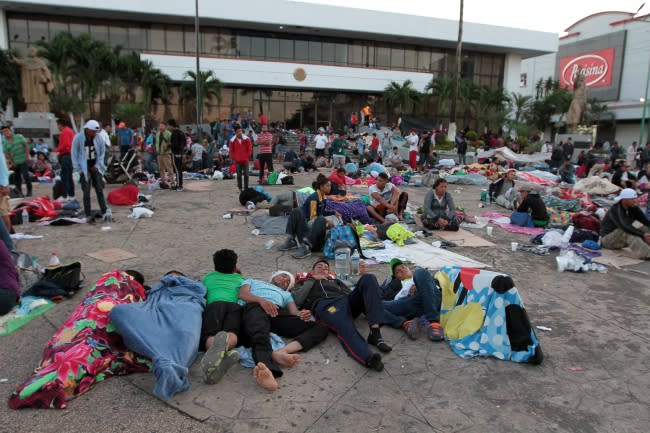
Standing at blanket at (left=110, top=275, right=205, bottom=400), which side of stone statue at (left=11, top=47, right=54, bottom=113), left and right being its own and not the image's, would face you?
front

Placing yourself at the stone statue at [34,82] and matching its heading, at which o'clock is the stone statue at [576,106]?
the stone statue at [576,106] is roughly at 9 o'clock from the stone statue at [34,82].

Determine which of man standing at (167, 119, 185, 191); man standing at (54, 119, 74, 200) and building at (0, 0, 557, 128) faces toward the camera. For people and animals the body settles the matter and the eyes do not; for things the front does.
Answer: the building

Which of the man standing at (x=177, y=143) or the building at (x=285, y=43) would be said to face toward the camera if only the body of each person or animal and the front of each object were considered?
the building

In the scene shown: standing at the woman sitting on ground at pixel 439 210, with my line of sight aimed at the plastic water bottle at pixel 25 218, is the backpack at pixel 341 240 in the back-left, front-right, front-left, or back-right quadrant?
front-left

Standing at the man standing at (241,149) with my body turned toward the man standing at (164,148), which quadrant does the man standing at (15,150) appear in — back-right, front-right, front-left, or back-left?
front-left

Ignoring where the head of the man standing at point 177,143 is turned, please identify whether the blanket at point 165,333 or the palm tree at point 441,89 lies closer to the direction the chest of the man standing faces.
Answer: the blanket

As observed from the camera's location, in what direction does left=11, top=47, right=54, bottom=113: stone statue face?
facing the viewer

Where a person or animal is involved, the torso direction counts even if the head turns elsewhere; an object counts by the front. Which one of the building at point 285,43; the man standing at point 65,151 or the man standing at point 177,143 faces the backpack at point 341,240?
the building

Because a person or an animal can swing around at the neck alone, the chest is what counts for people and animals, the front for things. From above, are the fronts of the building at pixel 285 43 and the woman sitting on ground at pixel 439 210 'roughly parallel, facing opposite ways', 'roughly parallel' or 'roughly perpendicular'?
roughly parallel

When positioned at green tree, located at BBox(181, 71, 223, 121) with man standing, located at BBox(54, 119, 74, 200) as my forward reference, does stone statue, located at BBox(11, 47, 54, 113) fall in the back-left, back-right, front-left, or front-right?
front-right

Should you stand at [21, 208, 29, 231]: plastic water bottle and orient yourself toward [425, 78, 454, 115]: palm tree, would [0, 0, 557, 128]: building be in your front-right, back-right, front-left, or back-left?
front-left
